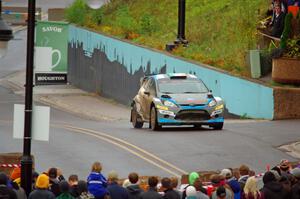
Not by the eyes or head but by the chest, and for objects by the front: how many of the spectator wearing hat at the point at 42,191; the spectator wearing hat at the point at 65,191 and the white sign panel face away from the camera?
3

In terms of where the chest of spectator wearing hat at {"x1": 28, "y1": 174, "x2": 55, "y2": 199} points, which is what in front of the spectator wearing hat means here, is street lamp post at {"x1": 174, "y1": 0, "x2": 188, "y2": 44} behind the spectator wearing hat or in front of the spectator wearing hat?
in front

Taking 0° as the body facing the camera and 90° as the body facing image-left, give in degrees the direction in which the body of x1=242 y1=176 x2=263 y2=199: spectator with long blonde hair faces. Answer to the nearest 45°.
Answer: approximately 180°

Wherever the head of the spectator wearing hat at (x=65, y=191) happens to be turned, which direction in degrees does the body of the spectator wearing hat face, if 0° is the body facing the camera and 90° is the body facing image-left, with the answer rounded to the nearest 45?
approximately 180°

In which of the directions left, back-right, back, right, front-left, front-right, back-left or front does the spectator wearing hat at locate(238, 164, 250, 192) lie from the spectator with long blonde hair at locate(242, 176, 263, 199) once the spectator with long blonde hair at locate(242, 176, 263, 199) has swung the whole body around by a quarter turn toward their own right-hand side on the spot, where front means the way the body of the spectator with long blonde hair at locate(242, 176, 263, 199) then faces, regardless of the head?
left

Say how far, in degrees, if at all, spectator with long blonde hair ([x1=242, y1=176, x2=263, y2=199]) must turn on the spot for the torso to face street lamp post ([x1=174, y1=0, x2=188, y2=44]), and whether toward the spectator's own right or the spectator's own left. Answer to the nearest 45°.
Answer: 0° — they already face it

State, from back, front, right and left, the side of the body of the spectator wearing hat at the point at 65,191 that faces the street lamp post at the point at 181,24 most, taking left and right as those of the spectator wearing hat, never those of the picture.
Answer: front

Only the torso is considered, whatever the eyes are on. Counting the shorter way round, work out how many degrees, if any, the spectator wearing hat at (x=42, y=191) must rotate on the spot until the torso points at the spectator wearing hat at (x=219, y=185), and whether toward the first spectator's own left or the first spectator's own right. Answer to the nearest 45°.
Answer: approximately 90° to the first spectator's own right

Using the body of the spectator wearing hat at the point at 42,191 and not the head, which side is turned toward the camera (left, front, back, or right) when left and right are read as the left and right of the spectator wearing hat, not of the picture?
back

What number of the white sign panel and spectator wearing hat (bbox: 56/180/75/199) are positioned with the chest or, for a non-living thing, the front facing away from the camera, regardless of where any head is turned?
2

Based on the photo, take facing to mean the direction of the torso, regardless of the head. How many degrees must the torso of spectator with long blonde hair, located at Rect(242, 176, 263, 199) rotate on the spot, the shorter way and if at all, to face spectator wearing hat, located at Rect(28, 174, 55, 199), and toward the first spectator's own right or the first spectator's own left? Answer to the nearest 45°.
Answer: approximately 135° to the first spectator's own left

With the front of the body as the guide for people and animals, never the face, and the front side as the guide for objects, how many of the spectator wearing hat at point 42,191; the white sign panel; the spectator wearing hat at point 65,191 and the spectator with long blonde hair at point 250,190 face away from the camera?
4

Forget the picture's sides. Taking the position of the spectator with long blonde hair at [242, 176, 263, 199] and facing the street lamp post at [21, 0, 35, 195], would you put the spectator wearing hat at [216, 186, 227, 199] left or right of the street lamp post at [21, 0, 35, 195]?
left
